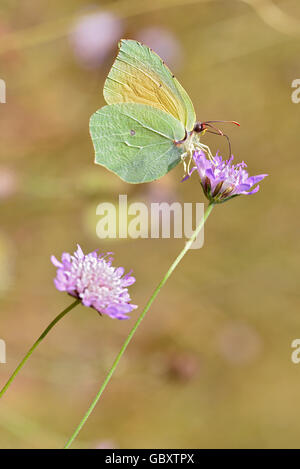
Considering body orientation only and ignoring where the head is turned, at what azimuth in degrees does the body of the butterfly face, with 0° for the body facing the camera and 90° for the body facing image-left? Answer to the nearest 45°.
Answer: approximately 270°
